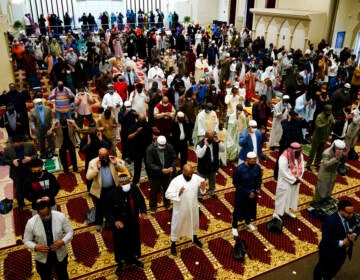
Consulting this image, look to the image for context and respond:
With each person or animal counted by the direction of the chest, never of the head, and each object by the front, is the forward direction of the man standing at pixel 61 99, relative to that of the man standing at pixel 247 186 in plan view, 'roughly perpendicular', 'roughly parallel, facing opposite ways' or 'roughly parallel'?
roughly parallel

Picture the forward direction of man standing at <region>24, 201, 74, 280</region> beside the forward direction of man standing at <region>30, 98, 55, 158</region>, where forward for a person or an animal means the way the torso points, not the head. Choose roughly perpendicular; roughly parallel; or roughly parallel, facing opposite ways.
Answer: roughly parallel

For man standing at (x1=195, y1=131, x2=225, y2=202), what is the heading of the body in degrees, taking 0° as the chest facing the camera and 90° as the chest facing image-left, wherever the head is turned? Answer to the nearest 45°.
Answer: approximately 0°

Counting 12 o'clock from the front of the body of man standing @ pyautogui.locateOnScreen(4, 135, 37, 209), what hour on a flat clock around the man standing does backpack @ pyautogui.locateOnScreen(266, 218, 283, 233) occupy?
The backpack is roughly at 10 o'clock from the man standing.

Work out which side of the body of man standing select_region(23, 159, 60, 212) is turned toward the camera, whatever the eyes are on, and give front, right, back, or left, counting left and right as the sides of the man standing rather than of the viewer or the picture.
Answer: front

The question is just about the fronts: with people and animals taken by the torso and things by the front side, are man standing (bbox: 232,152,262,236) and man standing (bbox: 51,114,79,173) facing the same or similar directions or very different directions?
same or similar directions

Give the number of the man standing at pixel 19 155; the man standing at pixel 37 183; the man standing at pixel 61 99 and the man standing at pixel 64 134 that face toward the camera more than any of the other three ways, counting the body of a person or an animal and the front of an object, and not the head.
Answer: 4
